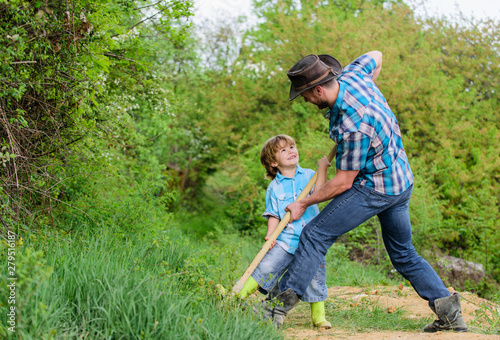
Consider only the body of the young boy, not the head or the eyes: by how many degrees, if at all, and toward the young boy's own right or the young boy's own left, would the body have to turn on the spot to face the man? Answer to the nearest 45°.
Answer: approximately 45° to the young boy's own left

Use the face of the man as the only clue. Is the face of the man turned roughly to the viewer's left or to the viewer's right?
to the viewer's left

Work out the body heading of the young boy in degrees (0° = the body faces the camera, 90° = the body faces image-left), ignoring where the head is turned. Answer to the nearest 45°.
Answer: approximately 0°
